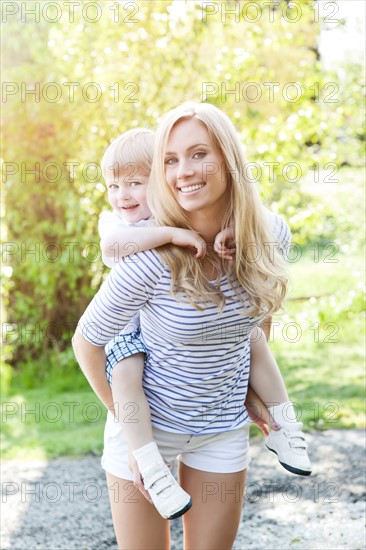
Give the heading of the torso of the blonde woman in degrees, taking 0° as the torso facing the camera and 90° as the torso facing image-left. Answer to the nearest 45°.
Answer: approximately 0°
